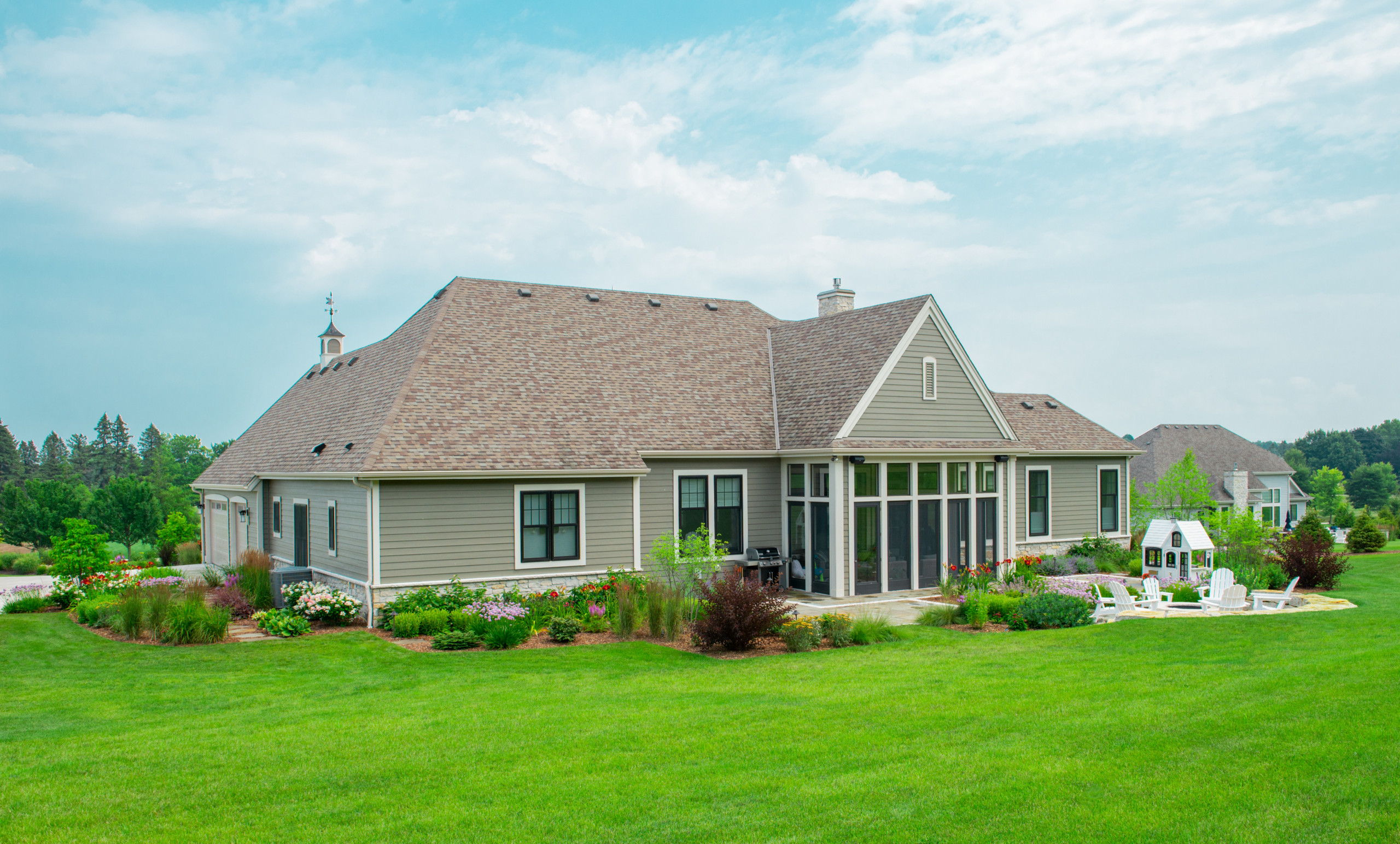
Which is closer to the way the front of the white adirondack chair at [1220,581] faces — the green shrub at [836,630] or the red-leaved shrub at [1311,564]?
the green shrub

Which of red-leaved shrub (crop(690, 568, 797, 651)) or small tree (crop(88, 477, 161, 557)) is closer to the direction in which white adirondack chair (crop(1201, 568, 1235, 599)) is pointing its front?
the red-leaved shrub

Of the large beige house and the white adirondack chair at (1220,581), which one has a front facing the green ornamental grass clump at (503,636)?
the white adirondack chair

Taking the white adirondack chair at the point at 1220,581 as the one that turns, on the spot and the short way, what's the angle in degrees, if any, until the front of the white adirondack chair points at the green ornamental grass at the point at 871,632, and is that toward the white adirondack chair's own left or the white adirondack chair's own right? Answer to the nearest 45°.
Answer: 0° — it already faces it

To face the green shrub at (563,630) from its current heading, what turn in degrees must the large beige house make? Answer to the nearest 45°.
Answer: approximately 135° to its left

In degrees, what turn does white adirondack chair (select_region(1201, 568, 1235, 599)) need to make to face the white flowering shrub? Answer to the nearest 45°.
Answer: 0° — it already faces it

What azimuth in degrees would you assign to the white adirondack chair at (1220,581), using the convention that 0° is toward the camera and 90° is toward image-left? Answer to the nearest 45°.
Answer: approximately 45°

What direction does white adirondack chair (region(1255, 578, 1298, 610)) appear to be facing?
to the viewer's left

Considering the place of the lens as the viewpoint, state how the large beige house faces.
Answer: facing away from the viewer and to the left of the viewer
